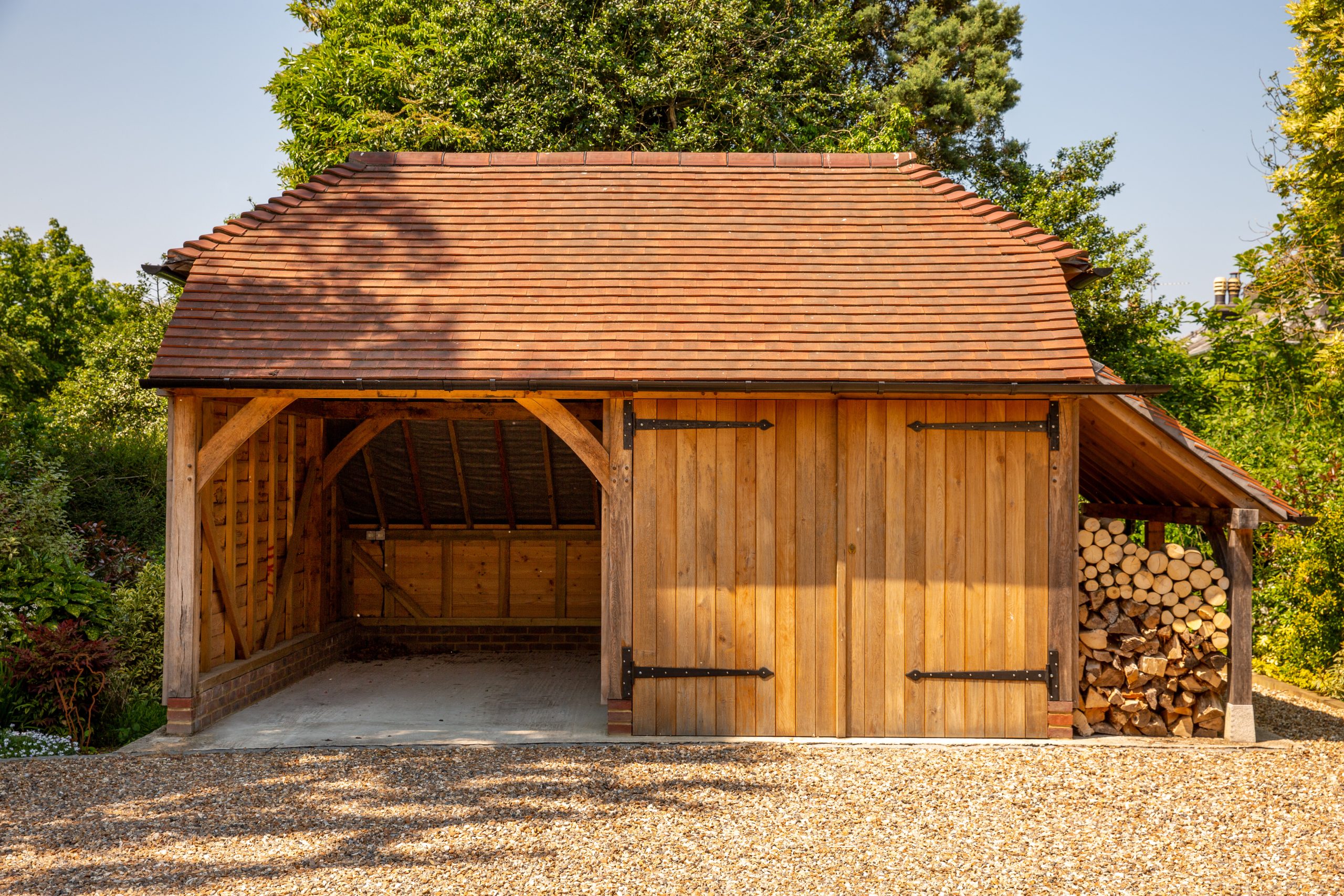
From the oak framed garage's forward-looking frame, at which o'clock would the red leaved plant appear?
The red leaved plant is roughly at 3 o'clock from the oak framed garage.

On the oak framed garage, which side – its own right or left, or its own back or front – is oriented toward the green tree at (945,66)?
back

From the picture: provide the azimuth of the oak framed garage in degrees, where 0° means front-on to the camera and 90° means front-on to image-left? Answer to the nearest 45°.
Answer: approximately 0°

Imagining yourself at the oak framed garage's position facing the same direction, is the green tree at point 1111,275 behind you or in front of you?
behind

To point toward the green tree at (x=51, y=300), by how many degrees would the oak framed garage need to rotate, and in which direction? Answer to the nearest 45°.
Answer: approximately 135° to its right

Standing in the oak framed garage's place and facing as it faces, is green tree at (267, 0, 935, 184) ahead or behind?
behind
